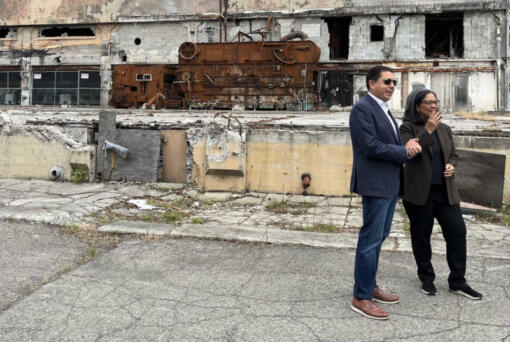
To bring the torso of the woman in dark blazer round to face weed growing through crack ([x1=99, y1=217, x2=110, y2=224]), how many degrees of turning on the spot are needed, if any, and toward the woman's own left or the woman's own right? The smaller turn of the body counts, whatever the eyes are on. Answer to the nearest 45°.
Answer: approximately 135° to the woman's own right

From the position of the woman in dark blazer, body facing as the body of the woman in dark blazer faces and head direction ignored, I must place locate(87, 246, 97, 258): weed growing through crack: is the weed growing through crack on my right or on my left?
on my right

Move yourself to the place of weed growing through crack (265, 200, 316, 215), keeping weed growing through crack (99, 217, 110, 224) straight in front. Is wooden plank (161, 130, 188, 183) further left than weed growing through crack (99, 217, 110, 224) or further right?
right

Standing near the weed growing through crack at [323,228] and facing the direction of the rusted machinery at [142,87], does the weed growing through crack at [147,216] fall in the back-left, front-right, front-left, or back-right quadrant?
front-left

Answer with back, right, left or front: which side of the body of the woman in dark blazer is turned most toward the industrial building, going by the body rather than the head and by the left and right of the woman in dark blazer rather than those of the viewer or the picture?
back

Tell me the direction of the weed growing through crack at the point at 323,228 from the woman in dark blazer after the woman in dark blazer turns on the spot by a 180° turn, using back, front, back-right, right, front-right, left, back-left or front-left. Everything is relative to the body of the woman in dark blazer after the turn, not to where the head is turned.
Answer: front

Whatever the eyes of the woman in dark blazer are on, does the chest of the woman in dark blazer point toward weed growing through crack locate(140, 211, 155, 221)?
no

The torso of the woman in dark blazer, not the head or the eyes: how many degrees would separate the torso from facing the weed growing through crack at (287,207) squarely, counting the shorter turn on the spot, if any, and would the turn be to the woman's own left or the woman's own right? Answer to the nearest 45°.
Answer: approximately 180°

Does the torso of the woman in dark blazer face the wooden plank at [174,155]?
no

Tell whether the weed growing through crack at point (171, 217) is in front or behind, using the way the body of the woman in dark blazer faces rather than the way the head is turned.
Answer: behind

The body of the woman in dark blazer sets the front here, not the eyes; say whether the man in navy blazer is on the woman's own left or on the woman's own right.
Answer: on the woman's own right

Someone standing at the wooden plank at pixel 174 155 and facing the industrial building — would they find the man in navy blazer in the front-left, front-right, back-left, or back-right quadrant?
back-right

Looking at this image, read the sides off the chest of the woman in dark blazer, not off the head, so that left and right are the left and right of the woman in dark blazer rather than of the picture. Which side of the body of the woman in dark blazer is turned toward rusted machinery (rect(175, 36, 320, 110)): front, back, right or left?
back

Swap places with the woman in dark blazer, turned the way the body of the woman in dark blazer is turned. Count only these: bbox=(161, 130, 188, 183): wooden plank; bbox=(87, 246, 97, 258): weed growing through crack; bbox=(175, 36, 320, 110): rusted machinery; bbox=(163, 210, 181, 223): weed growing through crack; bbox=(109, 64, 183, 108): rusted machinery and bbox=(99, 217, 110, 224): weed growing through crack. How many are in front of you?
0
